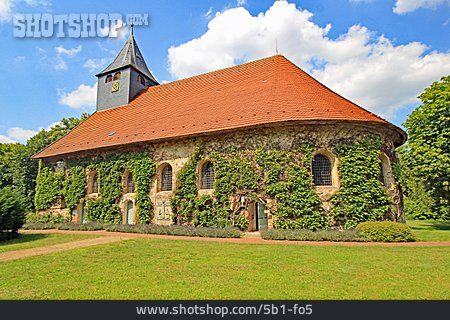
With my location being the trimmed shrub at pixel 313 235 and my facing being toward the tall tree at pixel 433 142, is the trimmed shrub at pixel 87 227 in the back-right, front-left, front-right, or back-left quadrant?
back-left

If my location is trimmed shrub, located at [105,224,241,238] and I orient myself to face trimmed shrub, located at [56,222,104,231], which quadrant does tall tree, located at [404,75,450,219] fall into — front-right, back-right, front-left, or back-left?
back-right

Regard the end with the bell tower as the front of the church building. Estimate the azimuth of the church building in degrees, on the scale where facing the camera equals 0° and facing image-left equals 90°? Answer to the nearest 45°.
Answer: approximately 135°

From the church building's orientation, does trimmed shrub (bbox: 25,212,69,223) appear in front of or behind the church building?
in front

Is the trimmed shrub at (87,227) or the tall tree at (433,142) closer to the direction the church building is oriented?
the trimmed shrub

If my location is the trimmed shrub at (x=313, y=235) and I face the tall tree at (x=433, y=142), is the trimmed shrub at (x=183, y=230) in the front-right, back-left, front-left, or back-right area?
back-left

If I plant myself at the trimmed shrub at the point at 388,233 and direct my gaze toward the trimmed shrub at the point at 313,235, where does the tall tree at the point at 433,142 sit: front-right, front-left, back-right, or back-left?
back-right

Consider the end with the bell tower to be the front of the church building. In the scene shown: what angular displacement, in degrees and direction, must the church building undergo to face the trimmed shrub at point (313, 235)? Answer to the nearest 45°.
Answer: approximately 180°
